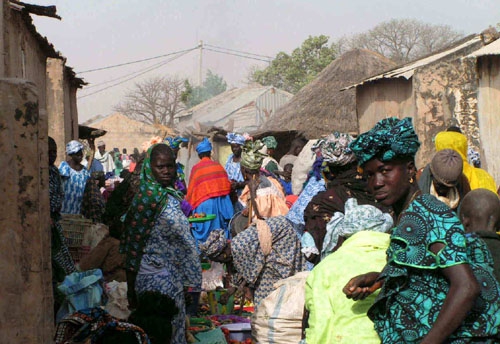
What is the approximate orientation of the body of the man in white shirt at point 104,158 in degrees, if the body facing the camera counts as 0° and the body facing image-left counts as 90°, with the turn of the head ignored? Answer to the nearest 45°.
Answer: approximately 0°

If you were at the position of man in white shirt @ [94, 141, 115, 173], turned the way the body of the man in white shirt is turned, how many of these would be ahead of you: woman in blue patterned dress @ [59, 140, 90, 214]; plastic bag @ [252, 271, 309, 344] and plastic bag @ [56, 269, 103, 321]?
3

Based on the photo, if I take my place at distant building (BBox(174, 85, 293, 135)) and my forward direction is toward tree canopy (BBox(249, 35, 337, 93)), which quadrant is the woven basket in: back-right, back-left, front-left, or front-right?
back-right

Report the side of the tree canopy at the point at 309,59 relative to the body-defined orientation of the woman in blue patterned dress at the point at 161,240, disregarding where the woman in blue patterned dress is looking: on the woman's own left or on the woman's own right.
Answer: on the woman's own left

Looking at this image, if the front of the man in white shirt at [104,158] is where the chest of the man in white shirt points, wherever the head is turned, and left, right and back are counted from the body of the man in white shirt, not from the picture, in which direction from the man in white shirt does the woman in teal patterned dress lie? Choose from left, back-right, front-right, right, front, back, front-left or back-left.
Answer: front

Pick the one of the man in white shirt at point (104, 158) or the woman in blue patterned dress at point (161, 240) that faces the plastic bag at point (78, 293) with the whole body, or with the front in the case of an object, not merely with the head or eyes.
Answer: the man in white shirt

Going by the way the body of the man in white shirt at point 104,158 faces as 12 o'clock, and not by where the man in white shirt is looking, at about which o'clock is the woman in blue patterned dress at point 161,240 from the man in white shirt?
The woman in blue patterned dress is roughly at 12 o'clock from the man in white shirt.

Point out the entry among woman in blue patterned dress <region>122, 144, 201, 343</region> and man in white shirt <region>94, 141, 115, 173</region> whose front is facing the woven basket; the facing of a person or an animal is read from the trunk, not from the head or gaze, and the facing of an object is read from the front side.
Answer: the man in white shirt

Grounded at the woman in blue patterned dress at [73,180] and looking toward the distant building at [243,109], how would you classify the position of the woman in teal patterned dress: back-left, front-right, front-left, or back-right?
back-right
